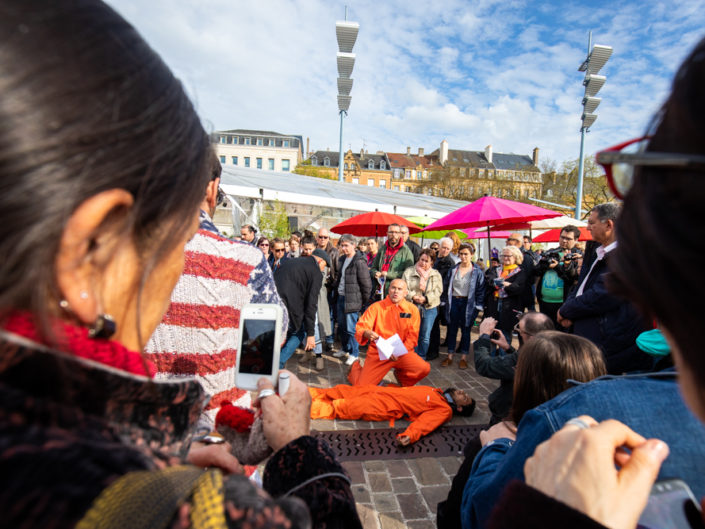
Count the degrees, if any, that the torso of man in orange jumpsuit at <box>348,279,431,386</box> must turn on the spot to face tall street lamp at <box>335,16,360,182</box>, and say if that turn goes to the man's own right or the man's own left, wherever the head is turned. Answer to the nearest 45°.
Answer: approximately 180°

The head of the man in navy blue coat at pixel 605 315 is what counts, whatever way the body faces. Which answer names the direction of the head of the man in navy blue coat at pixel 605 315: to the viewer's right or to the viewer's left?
to the viewer's left

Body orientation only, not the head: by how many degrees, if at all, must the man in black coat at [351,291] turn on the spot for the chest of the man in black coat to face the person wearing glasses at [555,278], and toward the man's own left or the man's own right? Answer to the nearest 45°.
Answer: approximately 135° to the man's own left

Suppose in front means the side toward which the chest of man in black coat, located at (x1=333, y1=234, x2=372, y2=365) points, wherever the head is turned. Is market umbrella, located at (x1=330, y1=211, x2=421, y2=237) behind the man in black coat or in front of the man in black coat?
behind

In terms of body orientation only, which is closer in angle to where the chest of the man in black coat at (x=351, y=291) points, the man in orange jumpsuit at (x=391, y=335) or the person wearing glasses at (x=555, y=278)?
the man in orange jumpsuit

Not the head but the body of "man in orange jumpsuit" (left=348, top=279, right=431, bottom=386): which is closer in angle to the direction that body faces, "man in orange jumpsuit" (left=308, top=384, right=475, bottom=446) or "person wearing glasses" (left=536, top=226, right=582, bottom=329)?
the man in orange jumpsuit

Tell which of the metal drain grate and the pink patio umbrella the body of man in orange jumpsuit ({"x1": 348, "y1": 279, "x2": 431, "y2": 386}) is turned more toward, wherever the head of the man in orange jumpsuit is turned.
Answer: the metal drain grate

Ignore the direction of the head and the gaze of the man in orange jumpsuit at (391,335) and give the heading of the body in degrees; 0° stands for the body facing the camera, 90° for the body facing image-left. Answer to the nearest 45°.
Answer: approximately 0°

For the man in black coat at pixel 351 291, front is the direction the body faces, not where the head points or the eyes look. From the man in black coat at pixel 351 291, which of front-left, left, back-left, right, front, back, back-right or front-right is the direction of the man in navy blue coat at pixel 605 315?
left

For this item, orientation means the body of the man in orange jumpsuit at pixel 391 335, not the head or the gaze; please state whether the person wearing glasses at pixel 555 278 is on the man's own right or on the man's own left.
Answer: on the man's own left

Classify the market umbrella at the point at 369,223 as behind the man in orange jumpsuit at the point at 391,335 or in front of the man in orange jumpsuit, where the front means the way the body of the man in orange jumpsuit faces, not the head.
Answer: behind

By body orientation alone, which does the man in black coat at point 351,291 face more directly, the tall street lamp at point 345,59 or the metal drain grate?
the metal drain grate

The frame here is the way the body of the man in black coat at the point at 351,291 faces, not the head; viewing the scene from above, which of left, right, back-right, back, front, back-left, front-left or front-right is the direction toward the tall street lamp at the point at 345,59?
back-right

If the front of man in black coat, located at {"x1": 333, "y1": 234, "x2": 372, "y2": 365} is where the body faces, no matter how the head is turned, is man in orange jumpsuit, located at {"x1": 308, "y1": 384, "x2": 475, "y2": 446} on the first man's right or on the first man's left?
on the first man's left

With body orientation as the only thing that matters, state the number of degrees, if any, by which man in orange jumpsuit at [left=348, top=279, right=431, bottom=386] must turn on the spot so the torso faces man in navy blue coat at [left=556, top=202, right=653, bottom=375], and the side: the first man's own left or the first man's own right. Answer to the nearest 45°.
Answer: approximately 45° to the first man's own left

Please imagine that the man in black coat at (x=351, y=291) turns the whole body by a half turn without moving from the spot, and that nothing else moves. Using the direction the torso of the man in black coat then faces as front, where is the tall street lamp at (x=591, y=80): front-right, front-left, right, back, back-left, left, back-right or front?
front

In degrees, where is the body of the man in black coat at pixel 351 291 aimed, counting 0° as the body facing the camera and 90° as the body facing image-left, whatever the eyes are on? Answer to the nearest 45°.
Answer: approximately 45°
